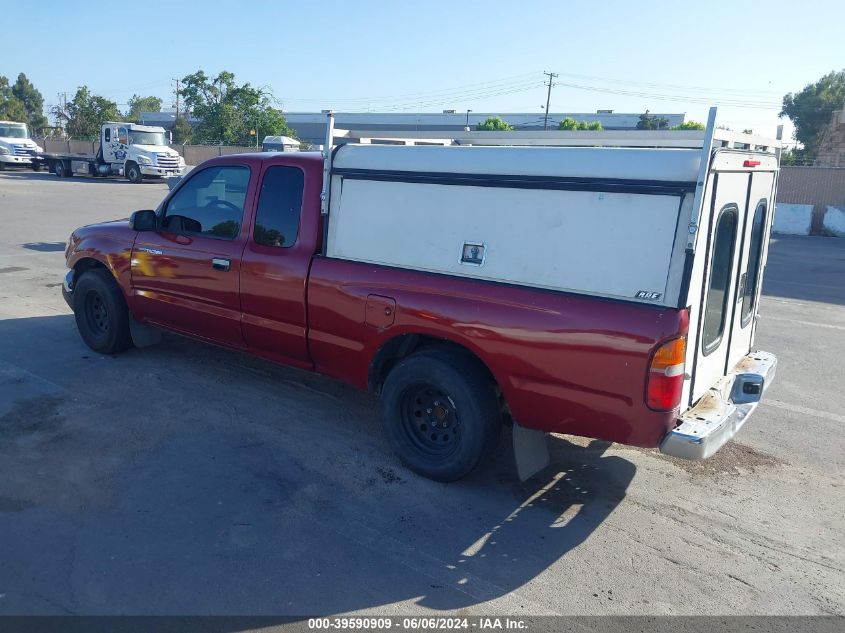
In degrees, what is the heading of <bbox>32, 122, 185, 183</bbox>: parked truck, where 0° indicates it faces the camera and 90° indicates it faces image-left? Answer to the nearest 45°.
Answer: approximately 315°

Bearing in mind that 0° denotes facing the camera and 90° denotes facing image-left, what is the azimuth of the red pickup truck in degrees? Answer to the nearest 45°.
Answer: approximately 135°

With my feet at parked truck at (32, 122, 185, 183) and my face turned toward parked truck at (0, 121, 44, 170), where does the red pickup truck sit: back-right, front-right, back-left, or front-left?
back-left

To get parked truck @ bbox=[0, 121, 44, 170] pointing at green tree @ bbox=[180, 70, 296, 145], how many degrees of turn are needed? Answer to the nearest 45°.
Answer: approximately 90° to its left

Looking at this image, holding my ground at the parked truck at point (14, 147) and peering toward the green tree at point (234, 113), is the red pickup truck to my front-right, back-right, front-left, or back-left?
back-right

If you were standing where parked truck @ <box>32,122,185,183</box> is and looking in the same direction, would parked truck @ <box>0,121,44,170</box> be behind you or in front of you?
behind

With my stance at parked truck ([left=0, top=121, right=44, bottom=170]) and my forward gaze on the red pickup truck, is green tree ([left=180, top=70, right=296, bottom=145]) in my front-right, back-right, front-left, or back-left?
back-left

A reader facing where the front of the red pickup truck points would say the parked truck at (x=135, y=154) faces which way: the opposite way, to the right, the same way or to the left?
the opposite way

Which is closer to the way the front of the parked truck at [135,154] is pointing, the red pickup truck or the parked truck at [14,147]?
the red pickup truck

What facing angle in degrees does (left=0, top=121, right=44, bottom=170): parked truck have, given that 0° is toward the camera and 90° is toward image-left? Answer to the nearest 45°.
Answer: approximately 315°
